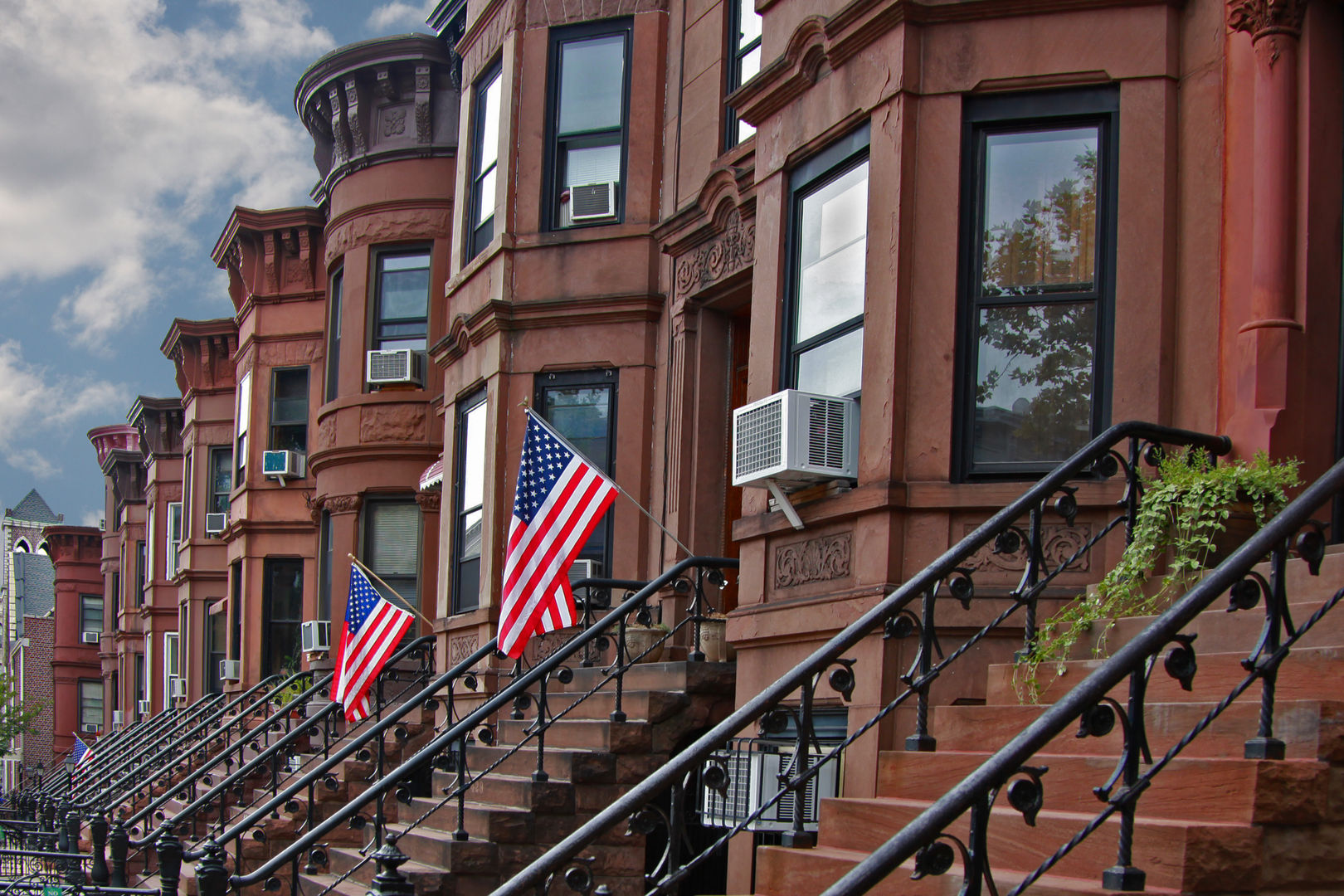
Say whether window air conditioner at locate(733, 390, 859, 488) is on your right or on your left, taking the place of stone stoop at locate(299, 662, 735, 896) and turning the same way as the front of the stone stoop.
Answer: on your left
